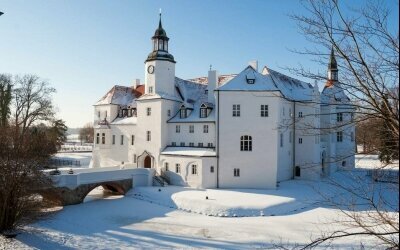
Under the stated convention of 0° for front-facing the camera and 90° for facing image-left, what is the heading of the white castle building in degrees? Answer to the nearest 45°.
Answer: approximately 45°

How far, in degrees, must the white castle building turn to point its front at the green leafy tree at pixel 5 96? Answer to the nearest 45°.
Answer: approximately 45° to its right
